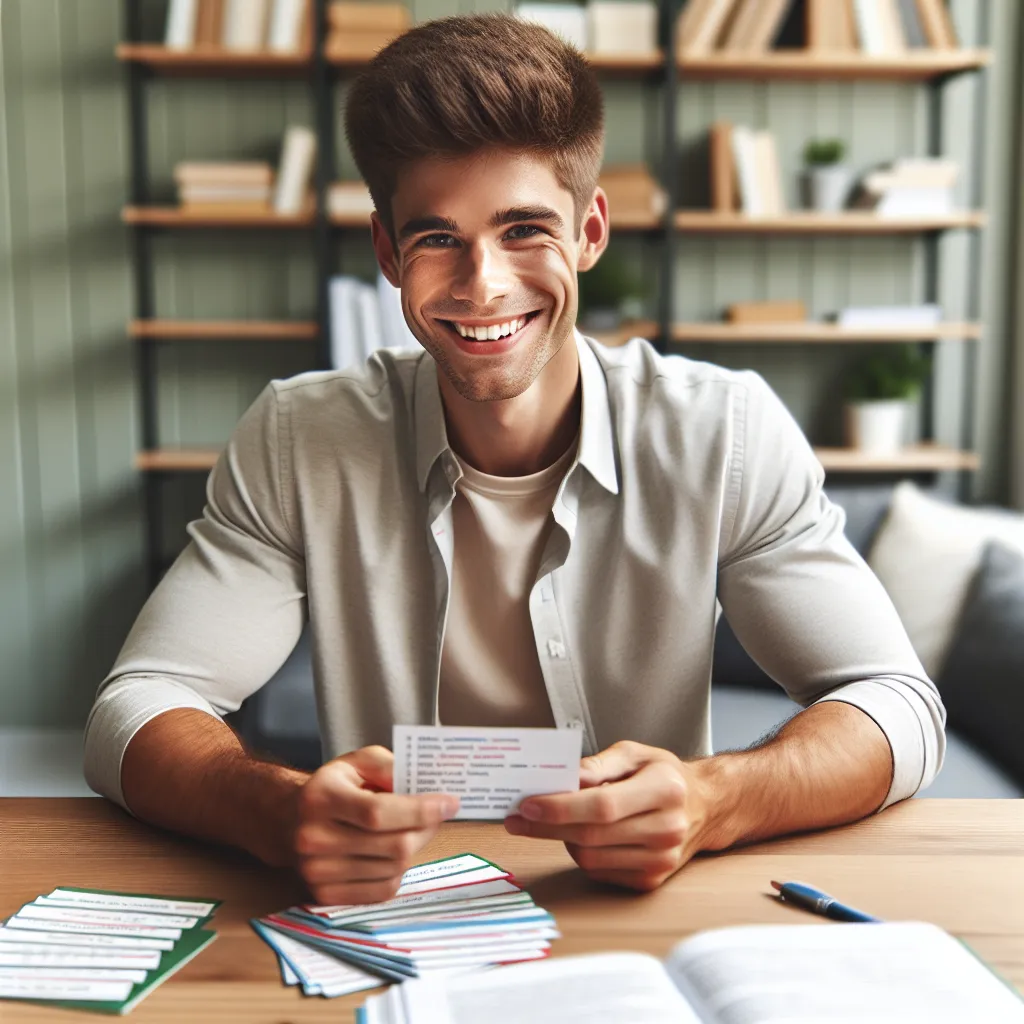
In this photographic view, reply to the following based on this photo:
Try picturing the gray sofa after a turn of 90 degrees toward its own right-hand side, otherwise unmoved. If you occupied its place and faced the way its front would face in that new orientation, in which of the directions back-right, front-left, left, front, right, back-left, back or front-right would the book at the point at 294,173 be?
front-right

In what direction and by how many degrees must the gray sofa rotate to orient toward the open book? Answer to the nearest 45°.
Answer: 0° — it already faces it

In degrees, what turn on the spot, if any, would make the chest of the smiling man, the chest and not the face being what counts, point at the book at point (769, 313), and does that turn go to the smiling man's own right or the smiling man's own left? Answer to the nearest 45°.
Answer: approximately 180°

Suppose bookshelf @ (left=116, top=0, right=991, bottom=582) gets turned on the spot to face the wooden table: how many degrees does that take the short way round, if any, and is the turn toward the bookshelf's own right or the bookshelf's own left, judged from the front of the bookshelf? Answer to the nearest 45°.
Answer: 0° — it already faces it

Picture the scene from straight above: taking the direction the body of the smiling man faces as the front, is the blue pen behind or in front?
in front

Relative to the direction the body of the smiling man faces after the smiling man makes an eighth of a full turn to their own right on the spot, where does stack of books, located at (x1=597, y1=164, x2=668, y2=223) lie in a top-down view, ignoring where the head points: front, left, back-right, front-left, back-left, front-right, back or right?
back-right

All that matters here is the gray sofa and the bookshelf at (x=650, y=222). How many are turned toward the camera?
2
